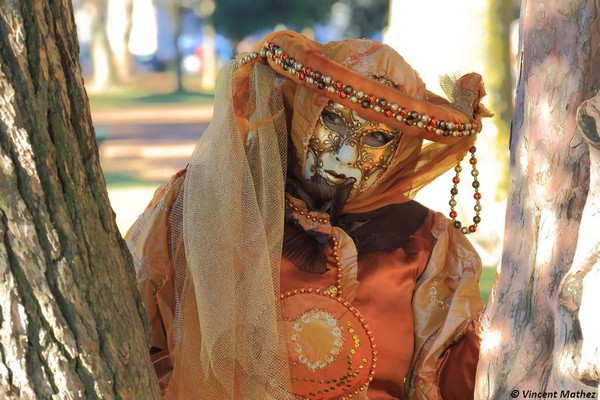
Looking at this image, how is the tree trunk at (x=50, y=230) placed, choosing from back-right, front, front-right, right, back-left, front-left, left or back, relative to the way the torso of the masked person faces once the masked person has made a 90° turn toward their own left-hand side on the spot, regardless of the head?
back-right

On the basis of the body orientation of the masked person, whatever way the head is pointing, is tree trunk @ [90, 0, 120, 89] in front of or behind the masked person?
behind
